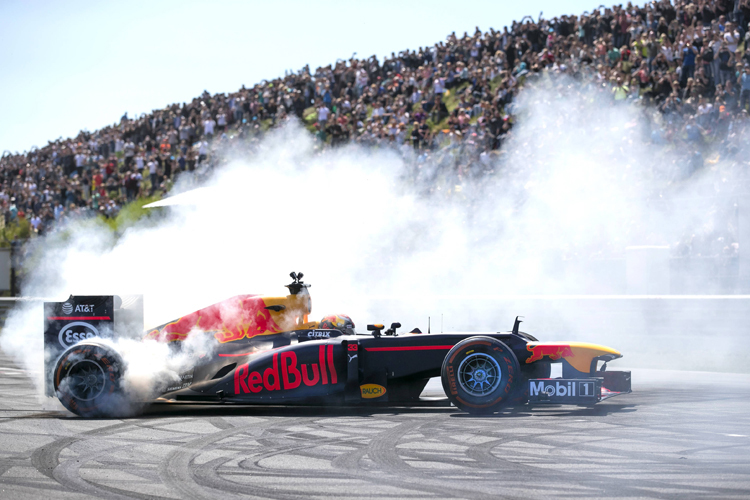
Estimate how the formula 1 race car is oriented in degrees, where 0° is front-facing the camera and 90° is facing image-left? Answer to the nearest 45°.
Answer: approximately 270°
